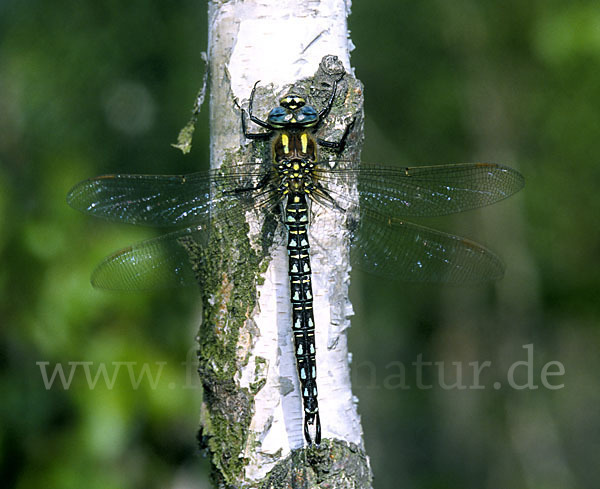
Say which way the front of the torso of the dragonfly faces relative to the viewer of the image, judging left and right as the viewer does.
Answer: facing away from the viewer
